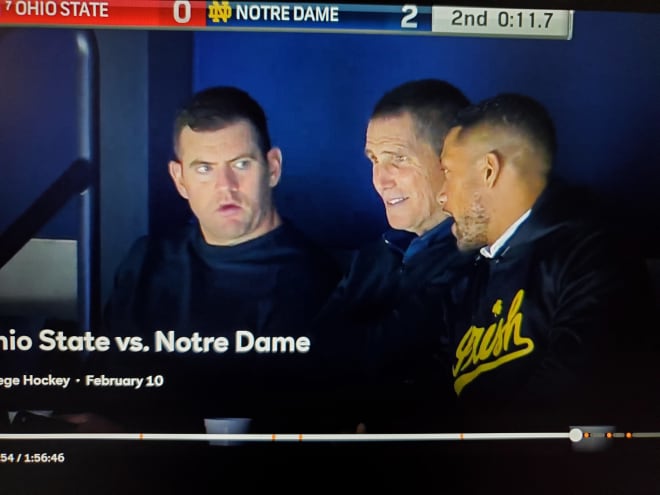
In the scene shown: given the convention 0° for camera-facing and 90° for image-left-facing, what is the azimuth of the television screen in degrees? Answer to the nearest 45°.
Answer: approximately 0°
